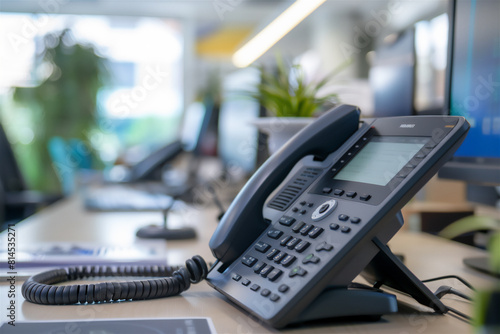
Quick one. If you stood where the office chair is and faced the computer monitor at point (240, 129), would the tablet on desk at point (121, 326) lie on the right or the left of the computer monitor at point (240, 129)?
right

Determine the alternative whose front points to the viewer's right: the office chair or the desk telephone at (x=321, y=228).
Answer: the office chair

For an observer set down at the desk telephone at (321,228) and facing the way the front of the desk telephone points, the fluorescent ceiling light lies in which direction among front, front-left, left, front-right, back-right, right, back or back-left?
back-right

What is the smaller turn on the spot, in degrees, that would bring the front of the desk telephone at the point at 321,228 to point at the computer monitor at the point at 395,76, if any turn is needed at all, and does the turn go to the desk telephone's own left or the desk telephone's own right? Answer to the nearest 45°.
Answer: approximately 135° to the desk telephone's own right

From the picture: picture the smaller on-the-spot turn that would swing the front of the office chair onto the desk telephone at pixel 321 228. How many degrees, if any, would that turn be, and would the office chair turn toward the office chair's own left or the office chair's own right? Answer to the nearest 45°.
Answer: approximately 90° to the office chair's own right

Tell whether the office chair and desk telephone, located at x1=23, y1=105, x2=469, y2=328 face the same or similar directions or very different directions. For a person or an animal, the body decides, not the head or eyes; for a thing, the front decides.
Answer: very different directions

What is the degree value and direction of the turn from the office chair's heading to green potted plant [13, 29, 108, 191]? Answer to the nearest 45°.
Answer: approximately 90° to its left

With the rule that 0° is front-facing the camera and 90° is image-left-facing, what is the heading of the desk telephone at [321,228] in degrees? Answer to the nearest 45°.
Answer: approximately 45°

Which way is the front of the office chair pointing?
to the viewer's right
